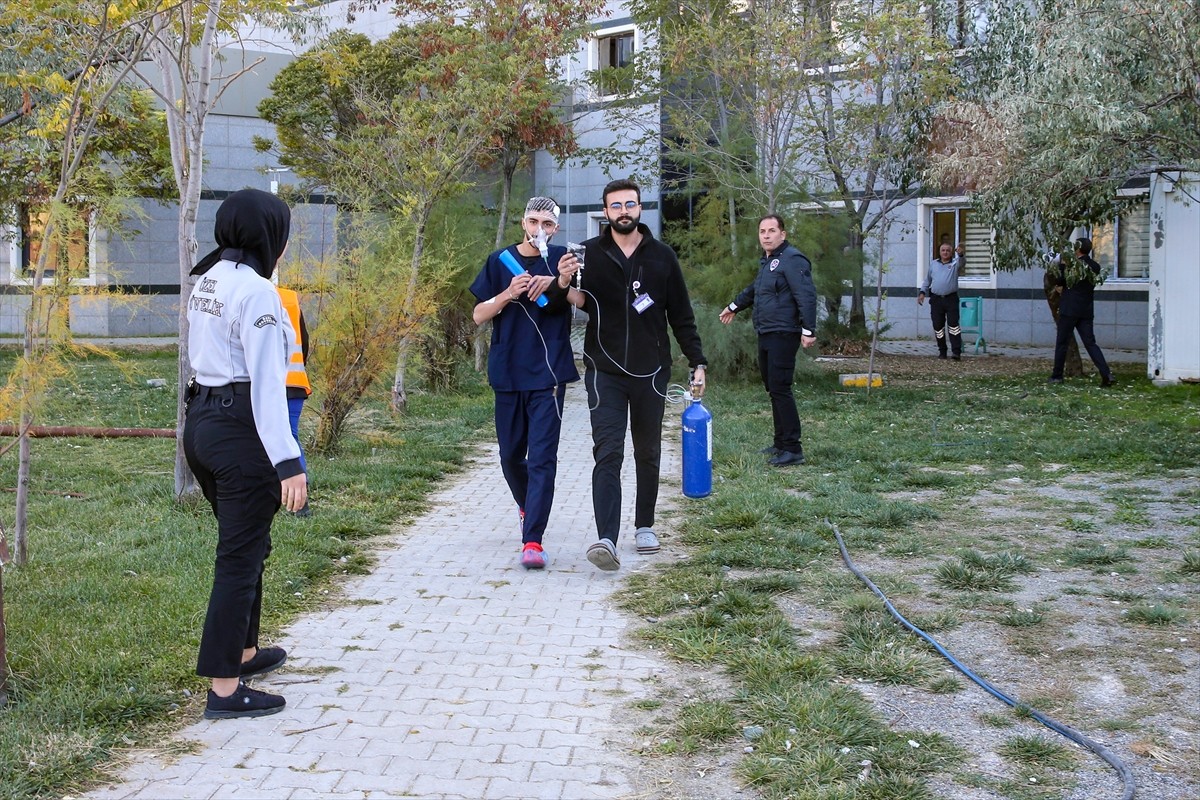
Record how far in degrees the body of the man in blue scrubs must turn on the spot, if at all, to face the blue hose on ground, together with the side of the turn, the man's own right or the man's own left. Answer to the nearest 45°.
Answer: approximately 45° to the man's own left

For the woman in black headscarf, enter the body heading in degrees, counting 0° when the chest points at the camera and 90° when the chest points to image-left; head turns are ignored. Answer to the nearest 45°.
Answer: approximately 225°

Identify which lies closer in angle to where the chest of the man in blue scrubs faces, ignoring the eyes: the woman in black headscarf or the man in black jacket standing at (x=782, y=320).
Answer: the woman in black headscarf

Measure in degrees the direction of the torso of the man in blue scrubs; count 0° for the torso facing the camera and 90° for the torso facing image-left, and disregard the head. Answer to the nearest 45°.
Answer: approximately 0°

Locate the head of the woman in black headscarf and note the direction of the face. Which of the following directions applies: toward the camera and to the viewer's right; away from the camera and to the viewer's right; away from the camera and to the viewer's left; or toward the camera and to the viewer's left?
away from the camera and to the viewer's right

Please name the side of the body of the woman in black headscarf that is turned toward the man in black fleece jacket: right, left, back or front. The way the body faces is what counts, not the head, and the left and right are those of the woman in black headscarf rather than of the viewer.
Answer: front
